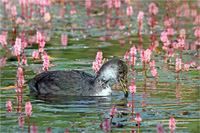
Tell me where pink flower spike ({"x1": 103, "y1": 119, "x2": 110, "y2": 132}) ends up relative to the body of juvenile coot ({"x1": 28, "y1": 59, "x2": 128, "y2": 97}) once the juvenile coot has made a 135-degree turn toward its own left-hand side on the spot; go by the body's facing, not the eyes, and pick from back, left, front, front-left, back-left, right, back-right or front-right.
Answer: back-left

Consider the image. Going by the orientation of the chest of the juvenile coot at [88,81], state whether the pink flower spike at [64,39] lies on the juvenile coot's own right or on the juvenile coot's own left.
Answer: on the juvenile coot's own left

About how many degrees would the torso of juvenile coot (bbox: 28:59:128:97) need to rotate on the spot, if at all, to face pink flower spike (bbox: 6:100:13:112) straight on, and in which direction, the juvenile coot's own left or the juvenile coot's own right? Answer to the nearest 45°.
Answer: approximately 135° to the juvenile coot's own right

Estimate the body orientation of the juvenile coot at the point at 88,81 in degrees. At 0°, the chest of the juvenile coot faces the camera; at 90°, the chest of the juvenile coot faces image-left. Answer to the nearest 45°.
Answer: approximately 270°

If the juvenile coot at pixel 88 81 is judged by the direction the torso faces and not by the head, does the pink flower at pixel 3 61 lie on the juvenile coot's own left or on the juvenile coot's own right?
on the juvenile coot's own left

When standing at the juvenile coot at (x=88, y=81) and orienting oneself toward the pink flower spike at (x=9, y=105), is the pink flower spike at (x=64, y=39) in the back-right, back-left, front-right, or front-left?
back-right
